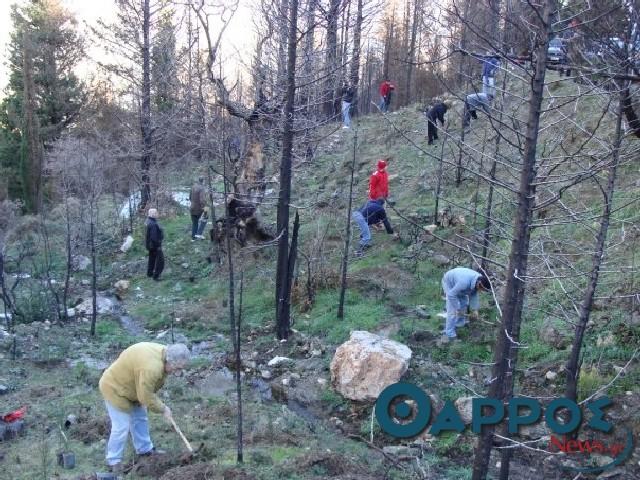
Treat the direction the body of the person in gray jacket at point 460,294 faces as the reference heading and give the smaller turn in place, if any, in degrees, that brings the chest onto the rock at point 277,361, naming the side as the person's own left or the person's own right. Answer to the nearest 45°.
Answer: approximately 180°

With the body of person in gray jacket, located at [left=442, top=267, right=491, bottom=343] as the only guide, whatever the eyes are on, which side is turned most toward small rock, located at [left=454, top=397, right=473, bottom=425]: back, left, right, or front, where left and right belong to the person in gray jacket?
right

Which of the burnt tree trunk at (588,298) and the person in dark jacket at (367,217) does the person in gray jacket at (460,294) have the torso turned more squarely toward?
the burnt tree trunk

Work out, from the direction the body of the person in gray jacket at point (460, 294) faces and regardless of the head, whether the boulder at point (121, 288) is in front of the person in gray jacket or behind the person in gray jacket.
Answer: behind

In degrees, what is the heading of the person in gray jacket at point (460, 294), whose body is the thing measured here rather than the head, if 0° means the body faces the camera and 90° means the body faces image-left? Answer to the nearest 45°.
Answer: approximately 270°

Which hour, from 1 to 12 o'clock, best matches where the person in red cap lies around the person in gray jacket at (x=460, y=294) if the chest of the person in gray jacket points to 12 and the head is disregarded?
The person in red cap is roughly at 8 o'clock from the person in gray jacket.

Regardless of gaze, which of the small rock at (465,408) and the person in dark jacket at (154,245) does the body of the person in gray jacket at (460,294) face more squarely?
the small rock

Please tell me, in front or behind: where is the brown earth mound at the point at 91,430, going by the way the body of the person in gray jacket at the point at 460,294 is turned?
behind
